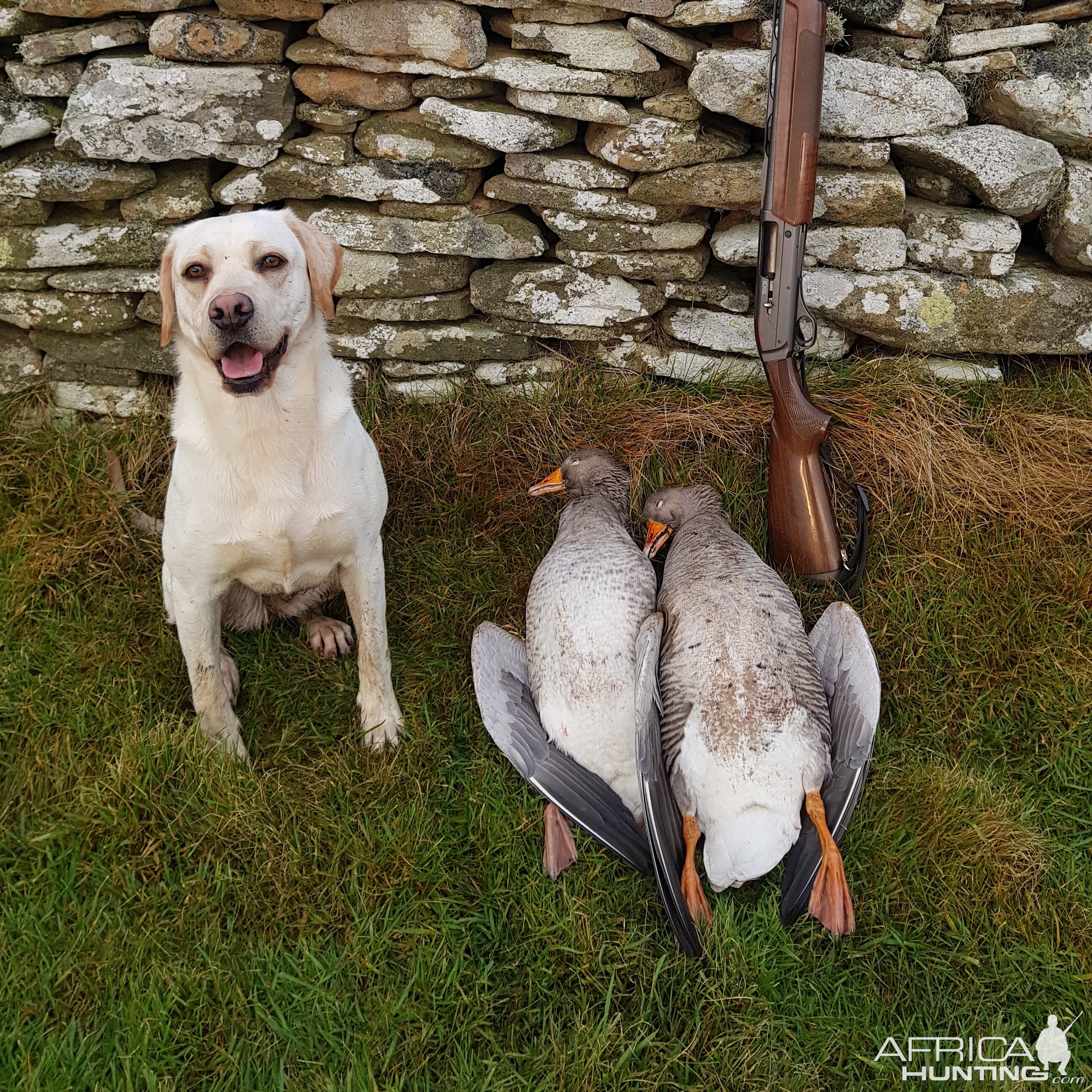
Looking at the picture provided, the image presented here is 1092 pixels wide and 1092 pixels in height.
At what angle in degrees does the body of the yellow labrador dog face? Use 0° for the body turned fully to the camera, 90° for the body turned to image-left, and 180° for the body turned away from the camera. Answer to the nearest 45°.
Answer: approximately 0°

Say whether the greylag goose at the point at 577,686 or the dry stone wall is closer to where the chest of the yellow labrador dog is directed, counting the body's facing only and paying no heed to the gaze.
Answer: the greylag goose

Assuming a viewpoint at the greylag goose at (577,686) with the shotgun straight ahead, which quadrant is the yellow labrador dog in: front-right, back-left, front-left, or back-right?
back-left

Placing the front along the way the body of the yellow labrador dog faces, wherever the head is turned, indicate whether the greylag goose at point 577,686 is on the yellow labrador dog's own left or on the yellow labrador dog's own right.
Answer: on the yellow labrador dog's own left

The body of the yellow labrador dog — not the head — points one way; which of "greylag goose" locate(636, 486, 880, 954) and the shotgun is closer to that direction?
the greylag goose

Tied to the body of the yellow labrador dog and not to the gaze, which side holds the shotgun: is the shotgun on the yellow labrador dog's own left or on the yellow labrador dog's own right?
on the yellow labrador dog's own left

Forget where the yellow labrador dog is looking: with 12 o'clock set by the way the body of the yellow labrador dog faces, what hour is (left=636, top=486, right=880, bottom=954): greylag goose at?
The greylag goose is roughly at 10 o'clock from the yellow labrador dog.

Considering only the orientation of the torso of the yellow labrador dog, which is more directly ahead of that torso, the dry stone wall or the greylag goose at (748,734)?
the greylag goose
